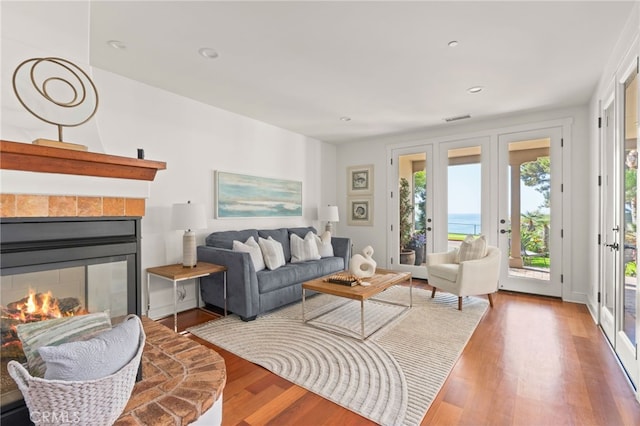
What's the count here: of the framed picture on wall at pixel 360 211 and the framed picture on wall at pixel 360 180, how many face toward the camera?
2

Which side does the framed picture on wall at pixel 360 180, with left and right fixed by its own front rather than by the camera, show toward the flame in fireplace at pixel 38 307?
front

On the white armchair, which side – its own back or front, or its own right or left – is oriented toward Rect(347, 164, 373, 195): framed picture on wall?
right

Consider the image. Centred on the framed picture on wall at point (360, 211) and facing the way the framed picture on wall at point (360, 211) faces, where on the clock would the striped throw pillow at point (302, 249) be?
The striped throw pillow is roughly at 1 o'clock from the framed picture on wall.

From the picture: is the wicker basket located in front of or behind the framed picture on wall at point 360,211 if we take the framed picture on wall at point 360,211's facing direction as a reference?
in front

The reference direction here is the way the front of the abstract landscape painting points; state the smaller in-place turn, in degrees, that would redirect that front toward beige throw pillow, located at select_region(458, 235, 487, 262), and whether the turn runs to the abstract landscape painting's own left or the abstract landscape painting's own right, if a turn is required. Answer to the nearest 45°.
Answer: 0° — it already faces it

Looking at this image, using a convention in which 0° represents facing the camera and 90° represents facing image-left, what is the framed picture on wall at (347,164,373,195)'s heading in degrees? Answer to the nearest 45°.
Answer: approximately 0°

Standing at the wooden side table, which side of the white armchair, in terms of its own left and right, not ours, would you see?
front

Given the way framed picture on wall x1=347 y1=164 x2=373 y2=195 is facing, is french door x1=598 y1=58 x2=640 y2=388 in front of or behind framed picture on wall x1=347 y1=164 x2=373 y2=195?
in front

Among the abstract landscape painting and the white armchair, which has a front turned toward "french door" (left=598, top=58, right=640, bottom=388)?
the abstract landscape painting

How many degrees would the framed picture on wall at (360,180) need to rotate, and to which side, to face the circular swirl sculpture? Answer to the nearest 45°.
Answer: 0° — it already faces it

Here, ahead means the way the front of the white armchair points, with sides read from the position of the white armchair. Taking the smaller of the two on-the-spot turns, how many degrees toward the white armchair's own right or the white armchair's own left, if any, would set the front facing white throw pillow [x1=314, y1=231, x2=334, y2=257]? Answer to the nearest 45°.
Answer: approximately 45° to the white armchair's own right

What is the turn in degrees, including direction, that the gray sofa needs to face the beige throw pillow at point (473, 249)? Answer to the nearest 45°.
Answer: approximately 45° to its left

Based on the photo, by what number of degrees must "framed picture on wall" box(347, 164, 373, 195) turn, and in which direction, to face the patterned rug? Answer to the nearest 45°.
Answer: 0° — it already faces it
